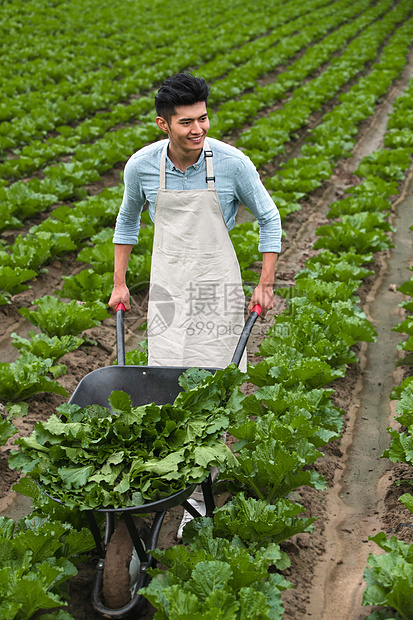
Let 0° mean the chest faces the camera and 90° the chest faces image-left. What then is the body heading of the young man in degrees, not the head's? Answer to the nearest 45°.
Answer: approximately 0°
